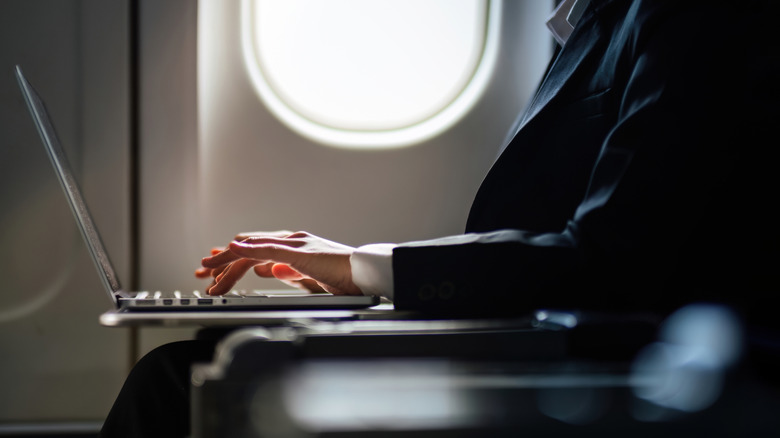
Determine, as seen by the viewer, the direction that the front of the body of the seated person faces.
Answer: to the viewer's left
